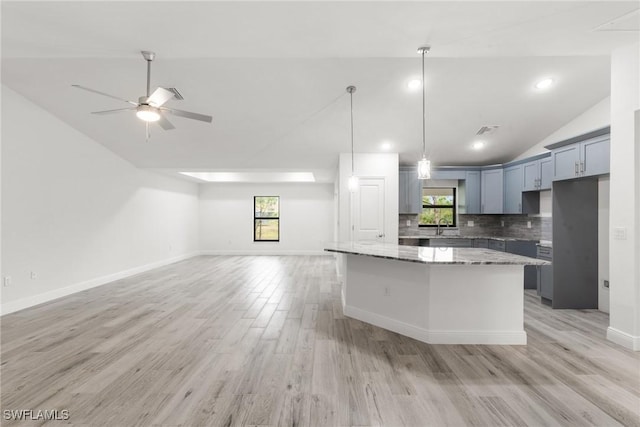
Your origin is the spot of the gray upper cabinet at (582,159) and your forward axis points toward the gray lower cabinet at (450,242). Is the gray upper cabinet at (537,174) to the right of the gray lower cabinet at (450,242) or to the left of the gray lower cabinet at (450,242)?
right

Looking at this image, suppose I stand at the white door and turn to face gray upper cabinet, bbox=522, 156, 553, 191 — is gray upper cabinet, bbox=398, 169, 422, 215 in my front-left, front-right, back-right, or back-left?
front-left

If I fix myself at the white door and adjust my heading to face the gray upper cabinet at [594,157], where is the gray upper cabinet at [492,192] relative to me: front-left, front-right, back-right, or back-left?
front-left

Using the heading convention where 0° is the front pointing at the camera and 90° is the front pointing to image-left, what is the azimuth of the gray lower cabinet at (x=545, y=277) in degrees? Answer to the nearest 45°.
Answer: approximately 45°

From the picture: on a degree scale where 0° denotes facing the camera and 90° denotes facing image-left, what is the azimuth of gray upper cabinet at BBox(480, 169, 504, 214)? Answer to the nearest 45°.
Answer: approximately 0°

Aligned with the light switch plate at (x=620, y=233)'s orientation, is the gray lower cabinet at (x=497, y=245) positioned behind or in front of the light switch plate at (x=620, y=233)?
behind

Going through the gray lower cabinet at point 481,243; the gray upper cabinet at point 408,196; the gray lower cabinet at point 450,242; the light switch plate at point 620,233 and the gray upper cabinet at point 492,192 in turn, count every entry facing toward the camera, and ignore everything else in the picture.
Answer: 5

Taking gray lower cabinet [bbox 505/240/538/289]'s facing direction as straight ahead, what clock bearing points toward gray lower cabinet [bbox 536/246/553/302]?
gray lower cabinet [bbox 536/246/553/302] is roughly at 10 o'clock from gray lower cabinet [bbox 505/240/538/289].

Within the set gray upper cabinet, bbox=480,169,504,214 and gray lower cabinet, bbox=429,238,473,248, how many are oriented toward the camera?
2

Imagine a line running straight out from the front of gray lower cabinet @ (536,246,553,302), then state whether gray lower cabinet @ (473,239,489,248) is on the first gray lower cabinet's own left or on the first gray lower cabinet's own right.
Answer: on the first gray lower cabinet's own right

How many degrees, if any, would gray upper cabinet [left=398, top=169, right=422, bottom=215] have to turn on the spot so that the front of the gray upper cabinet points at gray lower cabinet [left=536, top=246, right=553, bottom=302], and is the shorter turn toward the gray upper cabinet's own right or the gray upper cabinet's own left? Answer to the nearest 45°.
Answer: approximately 45° to the gray upper cabinet's own left

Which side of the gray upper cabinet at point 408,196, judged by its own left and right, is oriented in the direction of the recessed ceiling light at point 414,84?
front

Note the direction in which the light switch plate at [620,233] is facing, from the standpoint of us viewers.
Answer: facing the viewer

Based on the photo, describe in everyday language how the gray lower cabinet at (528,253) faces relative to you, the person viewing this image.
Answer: facing the viewer and to the left of the viewer

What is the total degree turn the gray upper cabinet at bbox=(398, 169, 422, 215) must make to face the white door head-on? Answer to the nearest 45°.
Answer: approximately 45° to its right

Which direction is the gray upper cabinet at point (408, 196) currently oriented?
toward the camera
